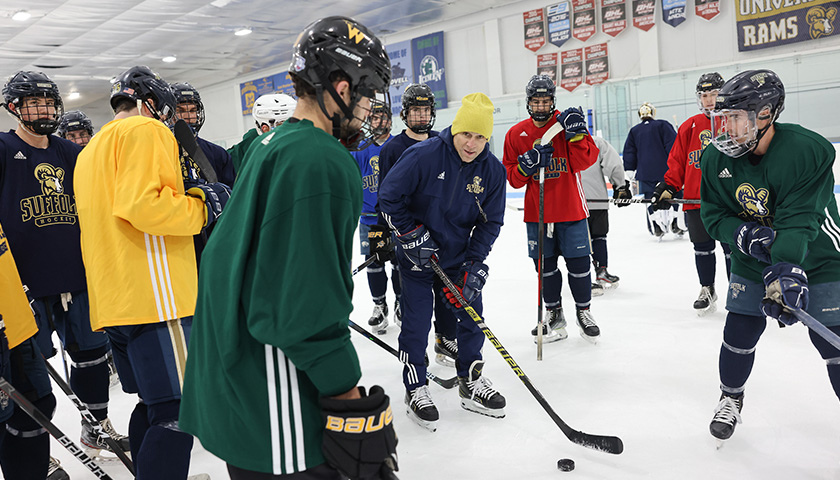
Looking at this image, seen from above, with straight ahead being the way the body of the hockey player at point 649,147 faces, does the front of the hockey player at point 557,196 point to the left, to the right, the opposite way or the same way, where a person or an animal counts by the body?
the opposite way

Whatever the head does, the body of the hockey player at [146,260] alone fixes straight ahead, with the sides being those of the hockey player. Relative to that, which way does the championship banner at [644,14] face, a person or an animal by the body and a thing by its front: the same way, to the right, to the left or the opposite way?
the opposite way

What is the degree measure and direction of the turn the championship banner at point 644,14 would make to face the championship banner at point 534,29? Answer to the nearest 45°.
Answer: approximately 135° to its right

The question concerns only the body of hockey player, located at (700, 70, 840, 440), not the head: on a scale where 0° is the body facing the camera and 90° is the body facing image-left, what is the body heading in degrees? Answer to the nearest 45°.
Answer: approximately 45°

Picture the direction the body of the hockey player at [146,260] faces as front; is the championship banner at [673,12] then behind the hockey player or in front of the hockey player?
in front

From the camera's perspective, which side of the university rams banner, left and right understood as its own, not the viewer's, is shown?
front

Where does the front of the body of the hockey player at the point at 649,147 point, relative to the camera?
away from the camera

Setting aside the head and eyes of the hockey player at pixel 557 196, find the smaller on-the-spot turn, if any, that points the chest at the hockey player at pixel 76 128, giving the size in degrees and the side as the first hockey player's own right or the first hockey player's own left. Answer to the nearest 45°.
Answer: approximately 90° to the first hockey player's own right

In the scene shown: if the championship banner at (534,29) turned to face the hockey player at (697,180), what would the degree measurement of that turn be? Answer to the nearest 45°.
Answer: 0° — it already faces them

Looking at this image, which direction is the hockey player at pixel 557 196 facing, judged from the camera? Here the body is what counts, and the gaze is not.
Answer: toward the camera
